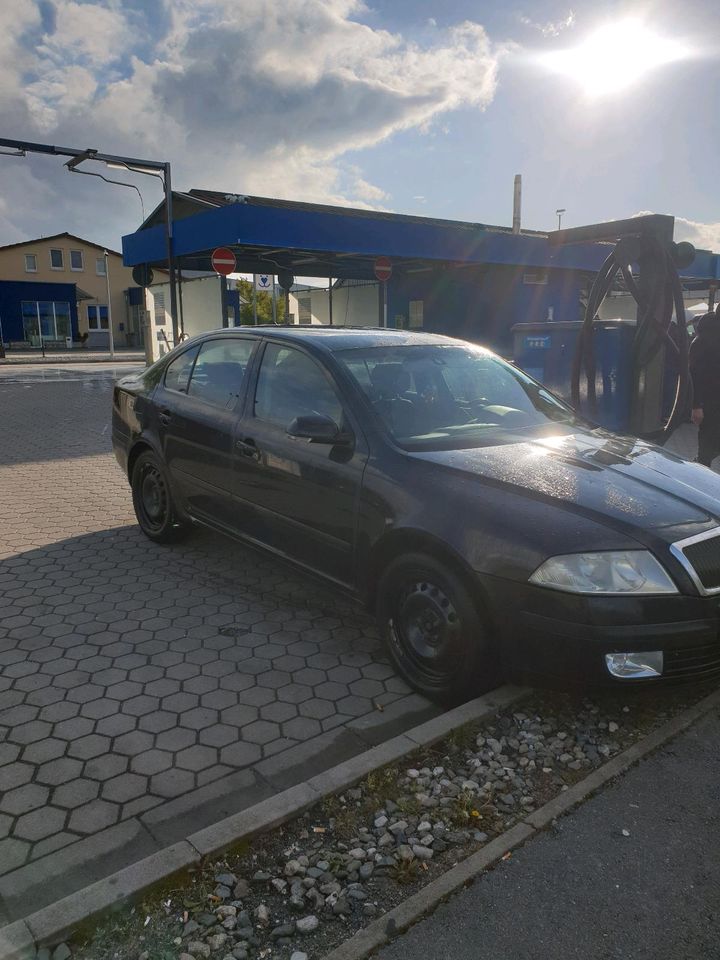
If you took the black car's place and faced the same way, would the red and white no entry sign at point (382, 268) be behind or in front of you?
behind

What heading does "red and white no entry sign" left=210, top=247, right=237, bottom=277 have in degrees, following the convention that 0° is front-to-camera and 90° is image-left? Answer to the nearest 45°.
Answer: approximately 0°

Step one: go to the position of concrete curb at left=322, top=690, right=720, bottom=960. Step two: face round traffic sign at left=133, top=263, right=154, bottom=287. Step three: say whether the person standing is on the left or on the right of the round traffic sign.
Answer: right

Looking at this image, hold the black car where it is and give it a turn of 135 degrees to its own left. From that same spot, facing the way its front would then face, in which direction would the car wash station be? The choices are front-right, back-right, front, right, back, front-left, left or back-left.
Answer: front

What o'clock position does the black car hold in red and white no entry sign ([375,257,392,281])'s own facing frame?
The black car is roughly at 12 o'clock from the red and white no entry sign.

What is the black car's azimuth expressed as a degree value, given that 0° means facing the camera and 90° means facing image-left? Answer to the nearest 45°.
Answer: approximately 315°

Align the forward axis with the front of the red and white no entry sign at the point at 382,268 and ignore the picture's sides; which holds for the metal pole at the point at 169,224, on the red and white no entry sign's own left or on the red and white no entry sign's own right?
on the red and white no entry sign's own right

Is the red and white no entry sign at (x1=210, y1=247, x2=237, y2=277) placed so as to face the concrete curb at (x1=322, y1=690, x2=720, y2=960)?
yes

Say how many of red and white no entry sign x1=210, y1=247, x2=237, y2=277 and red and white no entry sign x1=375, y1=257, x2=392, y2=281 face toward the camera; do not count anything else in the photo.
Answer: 2
